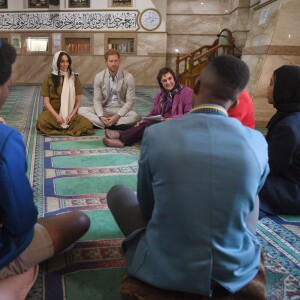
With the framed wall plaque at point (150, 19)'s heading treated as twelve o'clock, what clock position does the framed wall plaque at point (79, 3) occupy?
the framed wall plaque at point (79, 3) is roughly at 3 o'clock from the framed wall plaque at point (150, 19).

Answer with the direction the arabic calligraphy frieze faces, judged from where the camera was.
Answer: facing the viewer

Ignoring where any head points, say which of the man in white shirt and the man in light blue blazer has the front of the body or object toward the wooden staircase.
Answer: the man in light blue blazer

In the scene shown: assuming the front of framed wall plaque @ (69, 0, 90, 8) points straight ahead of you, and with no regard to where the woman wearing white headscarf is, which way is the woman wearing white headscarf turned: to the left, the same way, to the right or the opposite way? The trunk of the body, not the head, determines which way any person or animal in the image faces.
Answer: the same way

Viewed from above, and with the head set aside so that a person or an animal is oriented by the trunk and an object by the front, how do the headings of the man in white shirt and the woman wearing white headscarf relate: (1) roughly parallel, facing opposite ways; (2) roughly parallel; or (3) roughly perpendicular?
roughly parallel

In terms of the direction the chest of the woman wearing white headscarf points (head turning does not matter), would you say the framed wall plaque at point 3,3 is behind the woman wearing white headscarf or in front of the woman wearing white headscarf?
behind

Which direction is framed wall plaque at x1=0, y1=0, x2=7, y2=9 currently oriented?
toward the camera

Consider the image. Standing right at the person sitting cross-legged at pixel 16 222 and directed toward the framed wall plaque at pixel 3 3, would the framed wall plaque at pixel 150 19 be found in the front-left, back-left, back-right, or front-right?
front-right

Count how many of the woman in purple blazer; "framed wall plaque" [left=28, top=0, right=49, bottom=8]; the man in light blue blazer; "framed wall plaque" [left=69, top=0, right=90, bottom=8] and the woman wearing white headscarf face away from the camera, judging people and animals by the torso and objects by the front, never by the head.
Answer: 1

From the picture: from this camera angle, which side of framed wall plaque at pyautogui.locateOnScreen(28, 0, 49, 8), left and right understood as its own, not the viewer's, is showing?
front

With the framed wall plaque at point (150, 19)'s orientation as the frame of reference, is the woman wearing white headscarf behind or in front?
in front

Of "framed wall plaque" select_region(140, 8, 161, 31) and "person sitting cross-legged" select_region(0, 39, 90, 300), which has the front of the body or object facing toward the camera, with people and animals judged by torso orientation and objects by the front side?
the framed wall plaque

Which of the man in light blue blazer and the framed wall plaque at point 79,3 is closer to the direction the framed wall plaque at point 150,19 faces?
the man in light blue blazer

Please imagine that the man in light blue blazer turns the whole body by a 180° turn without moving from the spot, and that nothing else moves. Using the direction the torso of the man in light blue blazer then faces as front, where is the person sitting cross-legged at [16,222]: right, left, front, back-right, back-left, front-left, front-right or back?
right

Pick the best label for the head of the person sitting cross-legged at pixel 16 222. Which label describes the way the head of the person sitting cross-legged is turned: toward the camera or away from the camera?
away from the camera

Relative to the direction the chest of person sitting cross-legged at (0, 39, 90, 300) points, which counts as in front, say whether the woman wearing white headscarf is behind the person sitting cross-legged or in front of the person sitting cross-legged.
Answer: in front

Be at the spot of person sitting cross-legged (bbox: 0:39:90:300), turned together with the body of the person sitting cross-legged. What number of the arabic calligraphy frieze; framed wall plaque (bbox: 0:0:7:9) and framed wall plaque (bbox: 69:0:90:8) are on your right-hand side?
0
